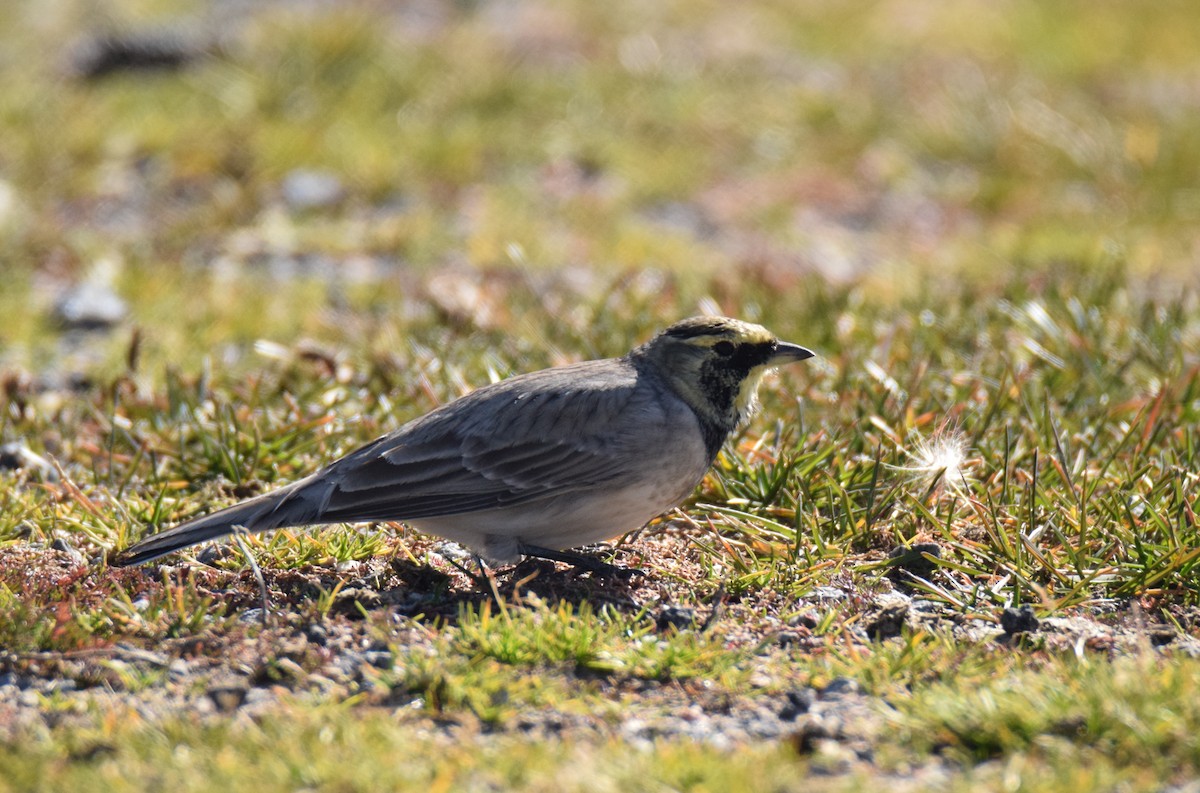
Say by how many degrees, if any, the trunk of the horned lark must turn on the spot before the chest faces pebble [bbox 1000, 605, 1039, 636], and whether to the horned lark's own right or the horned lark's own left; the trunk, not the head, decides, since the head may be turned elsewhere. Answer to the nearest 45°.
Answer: approximately 45° to the horned lark's own right

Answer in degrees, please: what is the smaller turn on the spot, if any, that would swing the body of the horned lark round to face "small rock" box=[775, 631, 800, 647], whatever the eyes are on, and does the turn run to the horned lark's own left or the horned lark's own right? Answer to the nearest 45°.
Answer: approximately 45° to the horned lark's own right

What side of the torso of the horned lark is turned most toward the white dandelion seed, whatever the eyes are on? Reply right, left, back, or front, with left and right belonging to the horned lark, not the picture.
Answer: front

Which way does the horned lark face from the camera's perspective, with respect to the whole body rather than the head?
to the viewer's right

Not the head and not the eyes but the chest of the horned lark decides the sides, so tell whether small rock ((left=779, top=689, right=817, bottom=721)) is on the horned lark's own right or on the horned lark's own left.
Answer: on the horned lark's own right

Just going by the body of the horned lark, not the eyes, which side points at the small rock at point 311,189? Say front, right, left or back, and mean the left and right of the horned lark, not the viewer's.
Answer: left

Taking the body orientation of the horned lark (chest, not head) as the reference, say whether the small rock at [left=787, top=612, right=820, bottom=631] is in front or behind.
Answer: in front

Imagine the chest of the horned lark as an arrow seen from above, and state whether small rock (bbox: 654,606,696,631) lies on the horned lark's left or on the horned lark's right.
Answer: on the horned lark's right

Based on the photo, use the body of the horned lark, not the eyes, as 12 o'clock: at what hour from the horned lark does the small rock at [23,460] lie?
The small rock is roughly at 7 o'clock from the horned lark.
